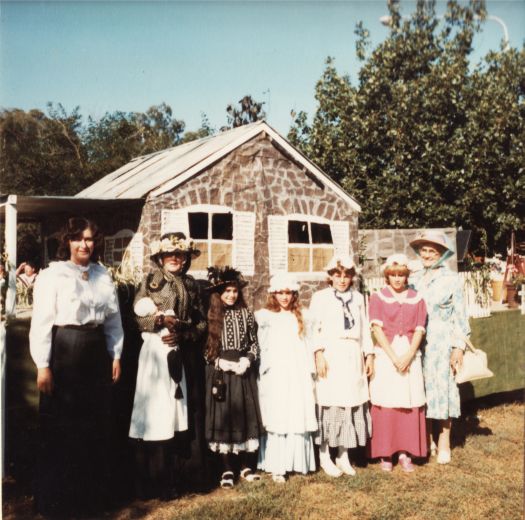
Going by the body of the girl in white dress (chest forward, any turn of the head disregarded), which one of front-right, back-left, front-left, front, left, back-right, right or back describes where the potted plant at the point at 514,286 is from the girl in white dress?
back-left

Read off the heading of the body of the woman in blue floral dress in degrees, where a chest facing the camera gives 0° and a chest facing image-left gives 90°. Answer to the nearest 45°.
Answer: approximately 45°

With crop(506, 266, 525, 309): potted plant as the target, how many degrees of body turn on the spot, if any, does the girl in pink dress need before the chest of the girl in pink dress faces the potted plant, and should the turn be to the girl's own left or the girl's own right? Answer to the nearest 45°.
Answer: approximately 180°

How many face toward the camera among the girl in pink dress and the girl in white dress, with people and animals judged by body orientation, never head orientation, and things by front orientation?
2
